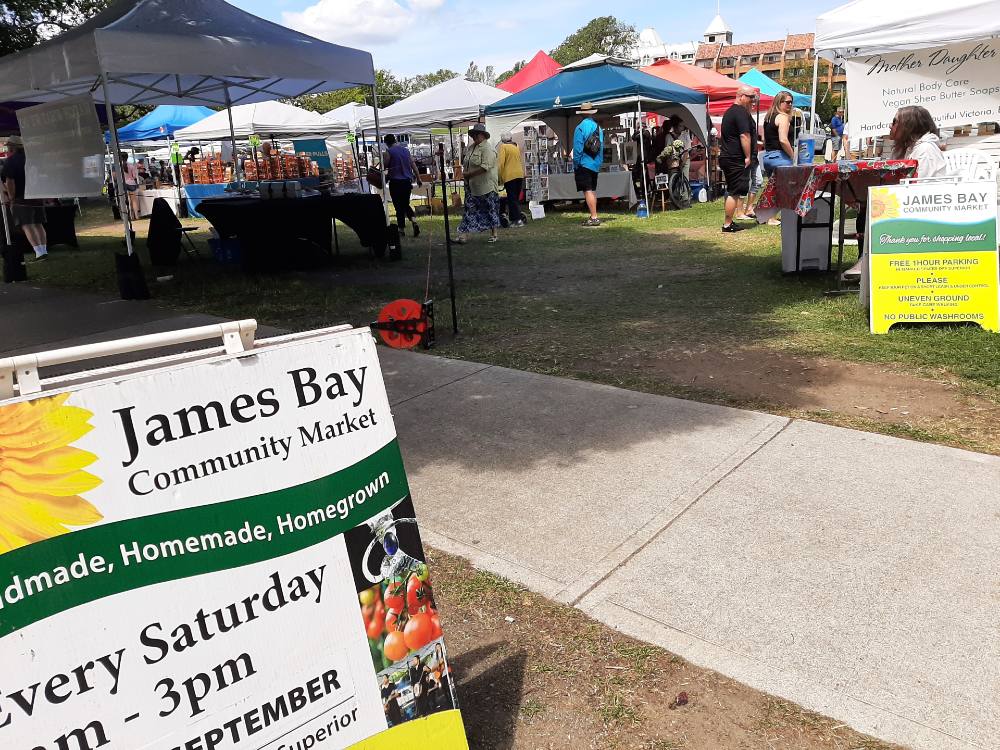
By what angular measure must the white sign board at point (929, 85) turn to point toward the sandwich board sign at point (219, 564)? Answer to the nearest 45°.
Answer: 0° — it already faces it

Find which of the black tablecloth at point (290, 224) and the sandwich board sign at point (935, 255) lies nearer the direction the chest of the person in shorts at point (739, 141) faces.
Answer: the sandwich board sign

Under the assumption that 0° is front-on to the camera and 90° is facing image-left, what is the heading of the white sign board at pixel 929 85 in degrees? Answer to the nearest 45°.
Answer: approximately 0°

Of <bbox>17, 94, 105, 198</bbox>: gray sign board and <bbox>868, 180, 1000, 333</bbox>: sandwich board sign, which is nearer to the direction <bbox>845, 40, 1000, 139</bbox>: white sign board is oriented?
the sandwich board sign

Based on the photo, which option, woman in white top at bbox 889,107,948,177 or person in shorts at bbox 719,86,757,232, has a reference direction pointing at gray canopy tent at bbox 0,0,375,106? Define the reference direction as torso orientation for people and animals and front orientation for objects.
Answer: the woman in white top

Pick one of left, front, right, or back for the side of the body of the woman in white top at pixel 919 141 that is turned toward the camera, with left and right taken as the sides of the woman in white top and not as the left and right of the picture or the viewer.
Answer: left

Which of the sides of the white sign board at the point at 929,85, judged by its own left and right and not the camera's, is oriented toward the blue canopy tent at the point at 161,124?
right

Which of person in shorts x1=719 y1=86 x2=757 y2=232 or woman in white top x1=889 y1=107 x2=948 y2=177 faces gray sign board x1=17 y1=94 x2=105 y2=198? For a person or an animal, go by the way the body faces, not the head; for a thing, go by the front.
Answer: the woman in white top
